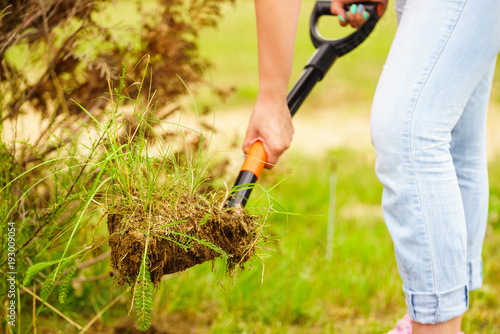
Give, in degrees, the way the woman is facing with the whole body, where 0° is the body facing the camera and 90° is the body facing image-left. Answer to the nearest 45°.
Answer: approximately 90°

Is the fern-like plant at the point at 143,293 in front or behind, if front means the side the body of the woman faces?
in front
